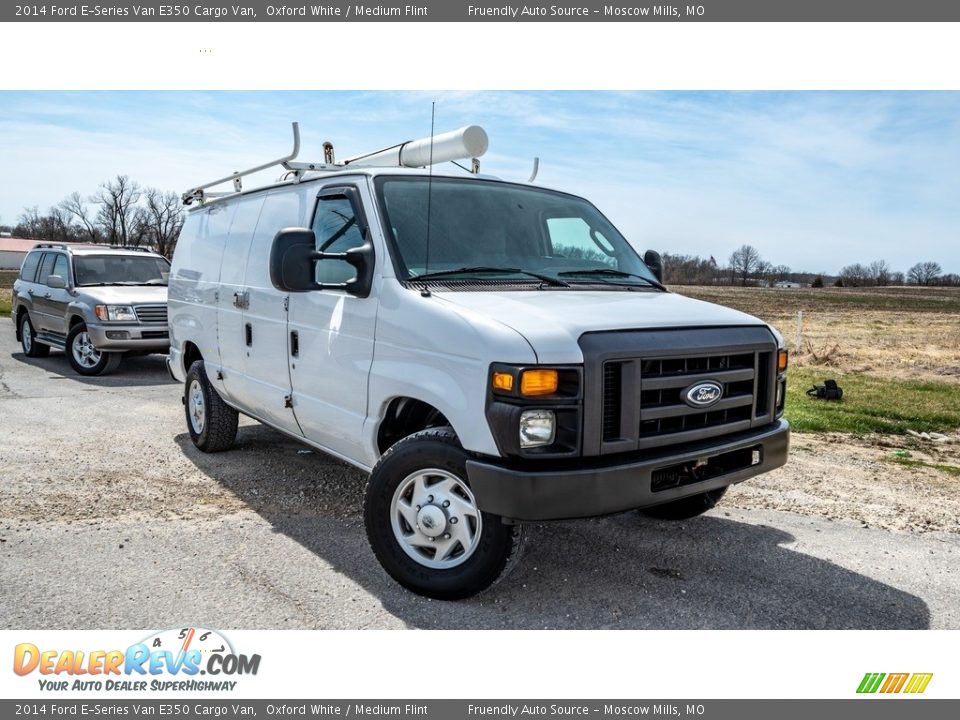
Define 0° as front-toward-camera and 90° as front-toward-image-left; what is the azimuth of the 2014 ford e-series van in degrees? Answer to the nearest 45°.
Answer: approximately 315°

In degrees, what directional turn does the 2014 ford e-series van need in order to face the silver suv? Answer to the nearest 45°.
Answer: approximately 180°

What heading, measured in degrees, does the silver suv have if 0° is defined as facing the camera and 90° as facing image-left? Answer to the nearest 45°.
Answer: approximately 315°

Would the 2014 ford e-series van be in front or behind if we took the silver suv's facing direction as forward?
in front

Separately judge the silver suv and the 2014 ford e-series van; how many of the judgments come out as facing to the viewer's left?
0
